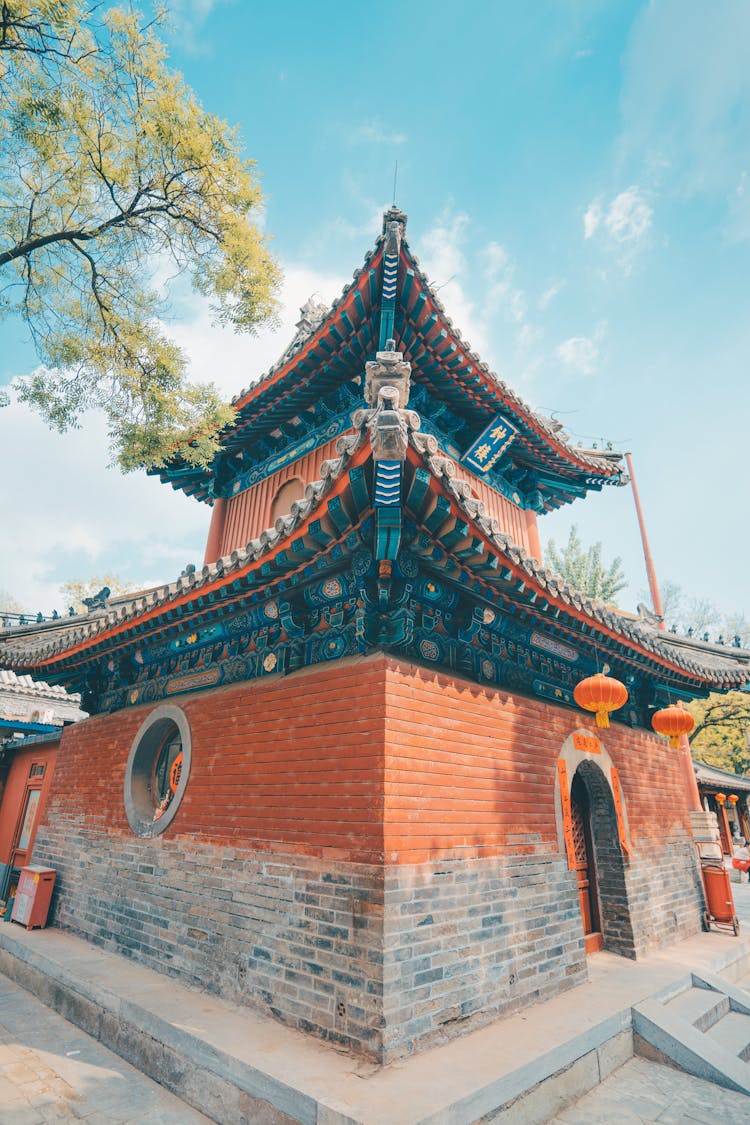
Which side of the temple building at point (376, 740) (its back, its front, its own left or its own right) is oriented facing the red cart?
left

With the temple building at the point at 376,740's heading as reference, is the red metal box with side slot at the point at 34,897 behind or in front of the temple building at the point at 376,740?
behind

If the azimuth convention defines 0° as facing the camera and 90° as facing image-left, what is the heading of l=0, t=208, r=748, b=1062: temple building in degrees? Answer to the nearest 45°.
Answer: approximately 315°

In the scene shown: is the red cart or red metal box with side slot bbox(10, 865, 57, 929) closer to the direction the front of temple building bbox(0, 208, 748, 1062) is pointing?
the red cart

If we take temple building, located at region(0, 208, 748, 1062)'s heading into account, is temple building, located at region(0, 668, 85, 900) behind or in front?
behind
